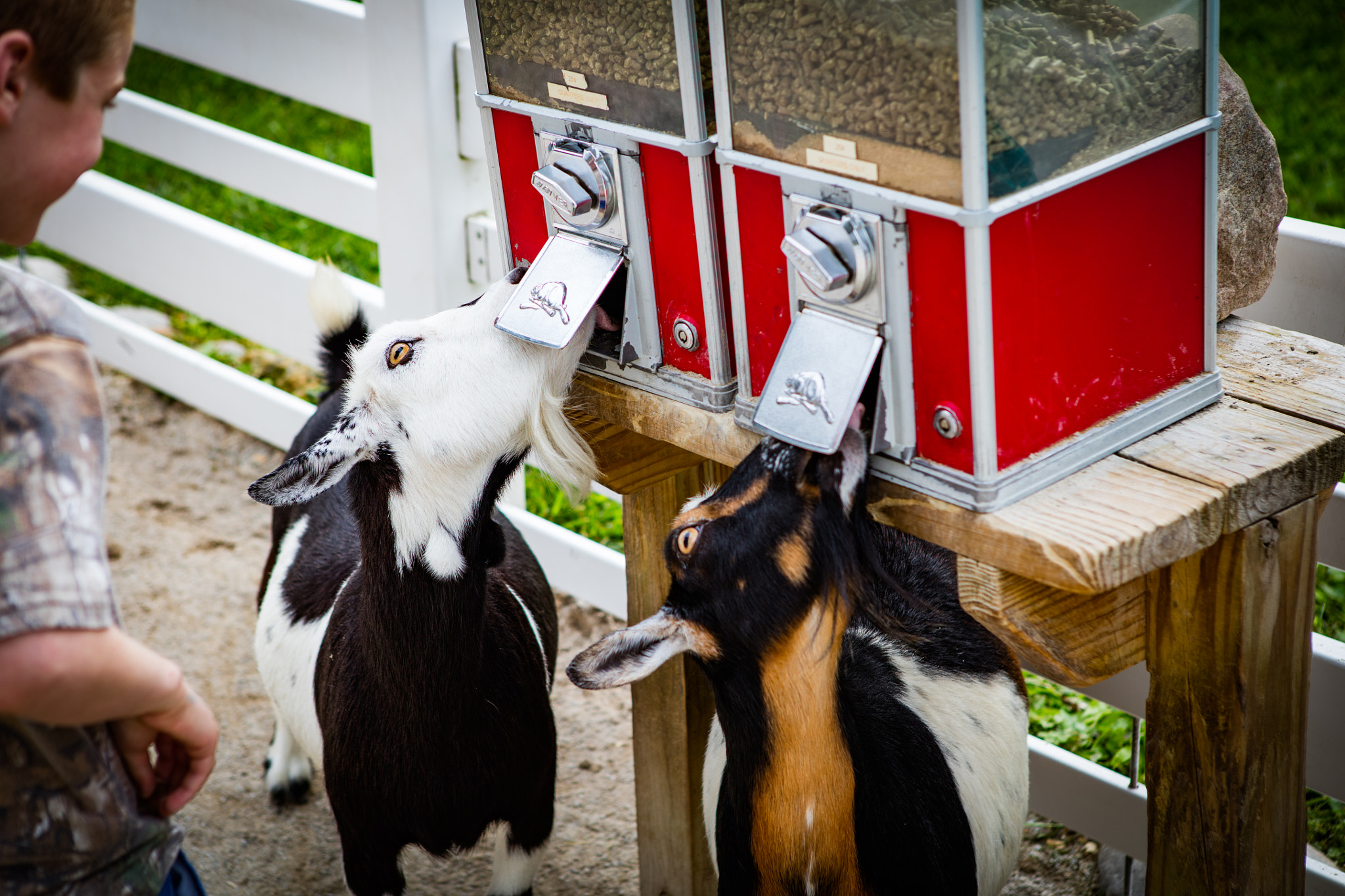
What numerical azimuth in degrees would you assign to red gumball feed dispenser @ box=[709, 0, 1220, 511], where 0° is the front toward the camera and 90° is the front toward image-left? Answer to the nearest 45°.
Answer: approximately 45°

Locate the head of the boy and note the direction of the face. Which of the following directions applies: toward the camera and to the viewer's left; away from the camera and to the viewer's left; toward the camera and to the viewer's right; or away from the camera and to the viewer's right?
away from the camera and to the viewer's right

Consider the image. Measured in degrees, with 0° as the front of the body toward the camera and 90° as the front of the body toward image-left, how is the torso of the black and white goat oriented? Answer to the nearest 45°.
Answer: approximately 315°

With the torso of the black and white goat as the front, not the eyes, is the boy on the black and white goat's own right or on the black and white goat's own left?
on the black and white goat's own right

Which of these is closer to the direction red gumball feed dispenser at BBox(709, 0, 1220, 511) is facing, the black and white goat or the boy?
the boy
